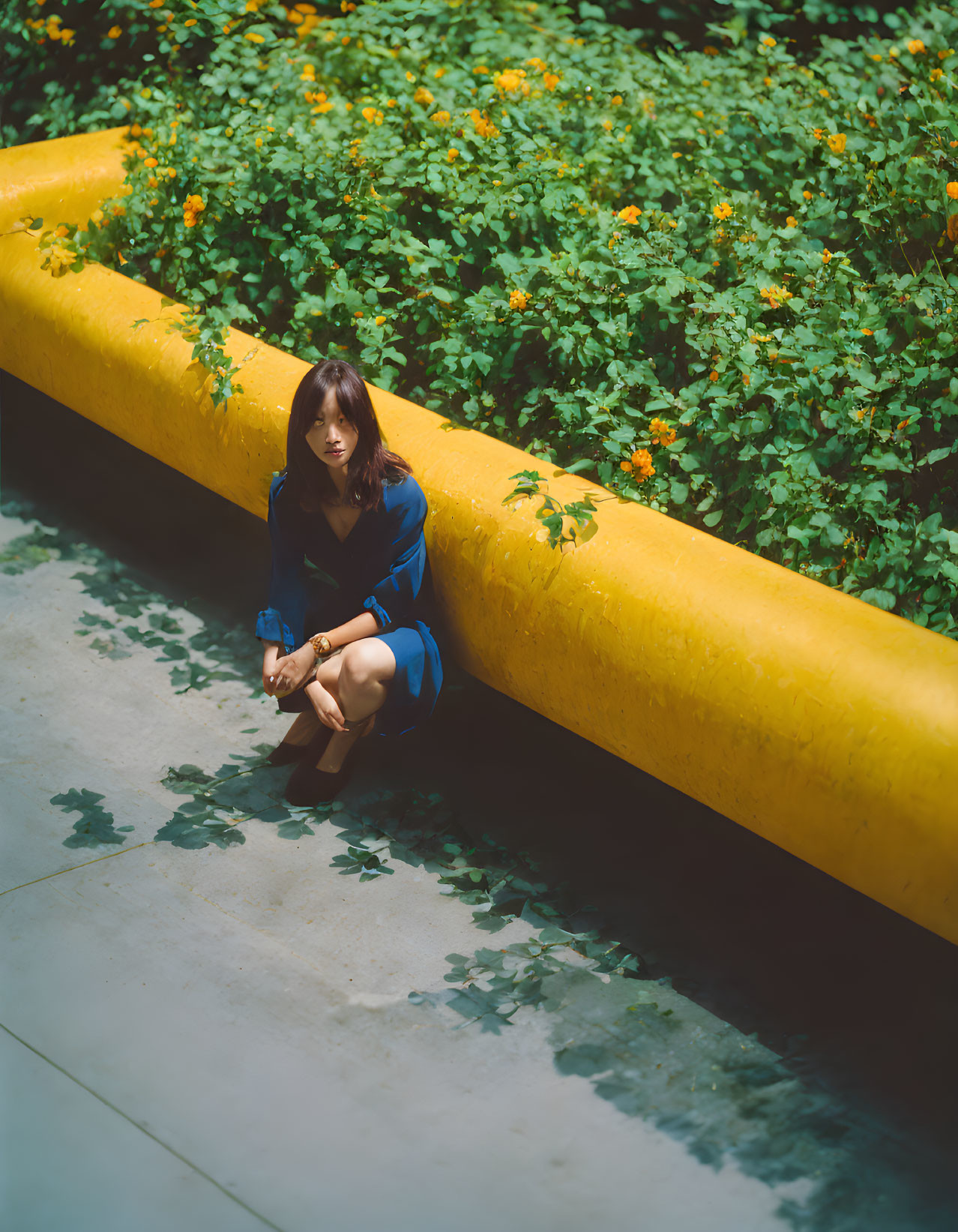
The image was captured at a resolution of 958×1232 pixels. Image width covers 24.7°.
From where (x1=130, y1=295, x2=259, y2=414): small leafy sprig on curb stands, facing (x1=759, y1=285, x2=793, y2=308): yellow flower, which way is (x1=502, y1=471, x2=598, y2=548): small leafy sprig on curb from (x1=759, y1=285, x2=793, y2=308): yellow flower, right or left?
right

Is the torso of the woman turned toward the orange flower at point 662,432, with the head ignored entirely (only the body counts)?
no

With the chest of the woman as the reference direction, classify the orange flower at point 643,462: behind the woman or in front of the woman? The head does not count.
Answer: behind

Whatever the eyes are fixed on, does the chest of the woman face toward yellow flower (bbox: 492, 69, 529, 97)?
no

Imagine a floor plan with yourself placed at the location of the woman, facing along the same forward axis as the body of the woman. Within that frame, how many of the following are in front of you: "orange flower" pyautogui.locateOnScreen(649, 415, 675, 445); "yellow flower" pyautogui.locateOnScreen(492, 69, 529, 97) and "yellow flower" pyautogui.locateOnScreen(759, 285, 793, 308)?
0

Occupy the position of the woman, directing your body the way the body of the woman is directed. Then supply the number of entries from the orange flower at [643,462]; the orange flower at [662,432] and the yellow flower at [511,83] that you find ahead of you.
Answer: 0

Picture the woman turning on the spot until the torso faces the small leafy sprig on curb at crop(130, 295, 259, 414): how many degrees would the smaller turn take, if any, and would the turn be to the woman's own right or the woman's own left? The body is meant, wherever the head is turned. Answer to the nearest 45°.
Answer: approximately 90° to the woman's own right

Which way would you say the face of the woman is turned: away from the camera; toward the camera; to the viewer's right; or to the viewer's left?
toward the camera

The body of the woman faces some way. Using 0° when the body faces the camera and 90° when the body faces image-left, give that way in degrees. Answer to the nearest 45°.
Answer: approximately 45°

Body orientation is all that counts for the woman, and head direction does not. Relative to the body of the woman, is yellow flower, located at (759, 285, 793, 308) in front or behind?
behind
